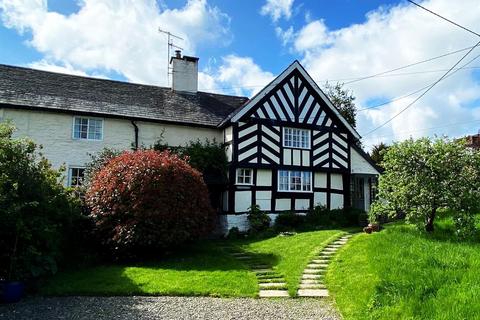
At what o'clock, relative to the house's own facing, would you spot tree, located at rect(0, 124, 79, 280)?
The tree is roughly at 1 o'clock from the house.

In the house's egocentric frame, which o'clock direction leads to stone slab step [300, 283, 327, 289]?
The stone slab step is roughly at 12 o'clock from the house.

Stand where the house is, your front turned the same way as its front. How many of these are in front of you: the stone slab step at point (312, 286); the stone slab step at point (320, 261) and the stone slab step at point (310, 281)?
3

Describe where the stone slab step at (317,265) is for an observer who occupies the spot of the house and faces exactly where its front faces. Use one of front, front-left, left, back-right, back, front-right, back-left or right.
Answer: front

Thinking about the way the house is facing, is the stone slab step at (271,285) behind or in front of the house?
in front

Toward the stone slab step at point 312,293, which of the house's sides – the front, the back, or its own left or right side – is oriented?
front

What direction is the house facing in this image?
toward the camera

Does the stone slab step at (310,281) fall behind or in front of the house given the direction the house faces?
in front

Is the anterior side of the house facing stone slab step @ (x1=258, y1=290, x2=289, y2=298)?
yes

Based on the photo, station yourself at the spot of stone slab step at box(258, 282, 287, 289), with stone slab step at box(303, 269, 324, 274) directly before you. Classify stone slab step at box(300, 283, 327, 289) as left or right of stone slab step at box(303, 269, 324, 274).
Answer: right

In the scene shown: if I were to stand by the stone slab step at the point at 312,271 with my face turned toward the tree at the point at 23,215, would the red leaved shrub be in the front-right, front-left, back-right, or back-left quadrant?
front-right

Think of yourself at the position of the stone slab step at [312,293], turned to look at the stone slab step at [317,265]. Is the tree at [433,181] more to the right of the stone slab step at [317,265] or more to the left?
right

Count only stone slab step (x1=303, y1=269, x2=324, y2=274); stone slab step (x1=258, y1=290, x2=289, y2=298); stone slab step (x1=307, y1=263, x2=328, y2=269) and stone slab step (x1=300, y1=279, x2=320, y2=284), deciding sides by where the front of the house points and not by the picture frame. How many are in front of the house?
4

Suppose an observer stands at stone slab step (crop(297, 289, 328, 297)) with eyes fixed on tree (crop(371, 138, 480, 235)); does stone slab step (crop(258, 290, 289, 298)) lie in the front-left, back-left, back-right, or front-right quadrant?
back-left
